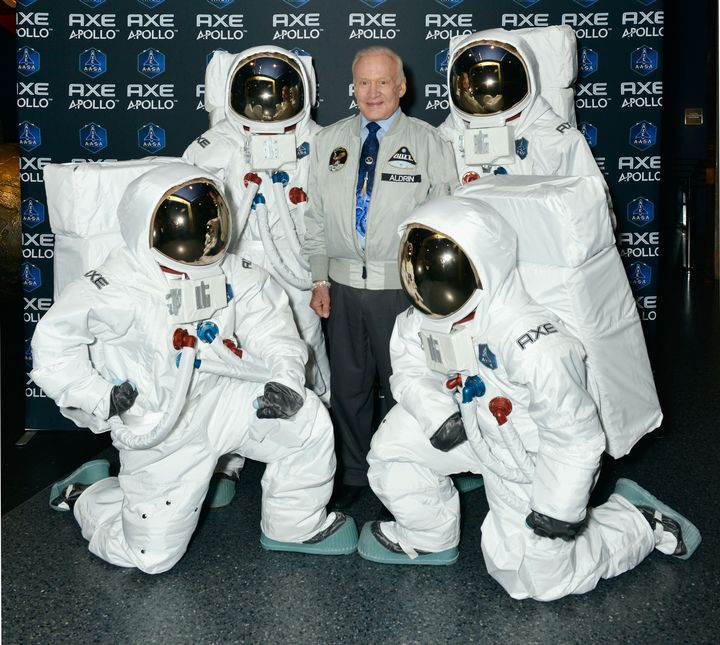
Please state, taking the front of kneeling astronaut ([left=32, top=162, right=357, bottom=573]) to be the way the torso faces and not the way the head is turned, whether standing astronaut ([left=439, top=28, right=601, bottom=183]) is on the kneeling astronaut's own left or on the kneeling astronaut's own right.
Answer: on the kneeling astronaut's own left

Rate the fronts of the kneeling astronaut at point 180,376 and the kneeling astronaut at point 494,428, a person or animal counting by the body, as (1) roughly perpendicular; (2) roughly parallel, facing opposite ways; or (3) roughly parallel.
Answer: roughly perpendicular

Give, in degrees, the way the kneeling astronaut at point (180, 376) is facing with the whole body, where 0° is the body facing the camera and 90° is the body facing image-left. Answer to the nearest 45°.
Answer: approximately 315°

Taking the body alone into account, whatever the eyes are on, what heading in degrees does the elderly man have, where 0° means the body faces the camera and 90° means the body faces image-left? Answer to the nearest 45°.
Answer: approximately 0°

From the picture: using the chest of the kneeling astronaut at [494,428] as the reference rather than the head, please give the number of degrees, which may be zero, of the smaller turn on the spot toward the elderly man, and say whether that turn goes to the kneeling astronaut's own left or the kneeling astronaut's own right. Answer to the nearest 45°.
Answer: approximately 90° to the kneeling astronaut's own right

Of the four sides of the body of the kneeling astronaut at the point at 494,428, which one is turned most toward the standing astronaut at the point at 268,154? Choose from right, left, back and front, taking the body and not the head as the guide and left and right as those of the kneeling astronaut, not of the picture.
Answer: right

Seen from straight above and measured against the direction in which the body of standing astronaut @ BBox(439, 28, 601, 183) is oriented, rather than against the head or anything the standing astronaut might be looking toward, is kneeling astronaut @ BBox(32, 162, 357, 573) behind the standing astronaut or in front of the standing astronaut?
in front

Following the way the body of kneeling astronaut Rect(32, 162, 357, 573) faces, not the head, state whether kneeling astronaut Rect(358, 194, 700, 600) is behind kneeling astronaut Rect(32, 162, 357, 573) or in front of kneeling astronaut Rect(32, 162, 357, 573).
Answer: in front

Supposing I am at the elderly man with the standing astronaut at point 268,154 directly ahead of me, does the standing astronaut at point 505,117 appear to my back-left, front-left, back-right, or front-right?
back-right

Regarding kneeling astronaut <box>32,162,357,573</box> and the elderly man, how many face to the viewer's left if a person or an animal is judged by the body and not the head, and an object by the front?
0

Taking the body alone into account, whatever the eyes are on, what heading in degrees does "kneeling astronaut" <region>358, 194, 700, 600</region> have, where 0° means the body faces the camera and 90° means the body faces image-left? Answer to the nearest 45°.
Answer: approximately 45°

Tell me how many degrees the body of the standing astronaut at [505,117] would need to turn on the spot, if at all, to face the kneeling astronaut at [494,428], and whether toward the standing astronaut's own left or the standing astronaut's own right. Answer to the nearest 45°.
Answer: approximately 45° to the standing astronaut's own left

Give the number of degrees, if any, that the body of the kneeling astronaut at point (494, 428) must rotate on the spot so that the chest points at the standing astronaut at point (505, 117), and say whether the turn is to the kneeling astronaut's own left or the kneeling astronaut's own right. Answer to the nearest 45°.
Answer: approximately 135° to the kneeling astronaut's own right

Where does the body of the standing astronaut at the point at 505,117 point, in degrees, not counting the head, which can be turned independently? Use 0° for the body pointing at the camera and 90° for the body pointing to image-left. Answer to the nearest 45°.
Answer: approximately 45°
